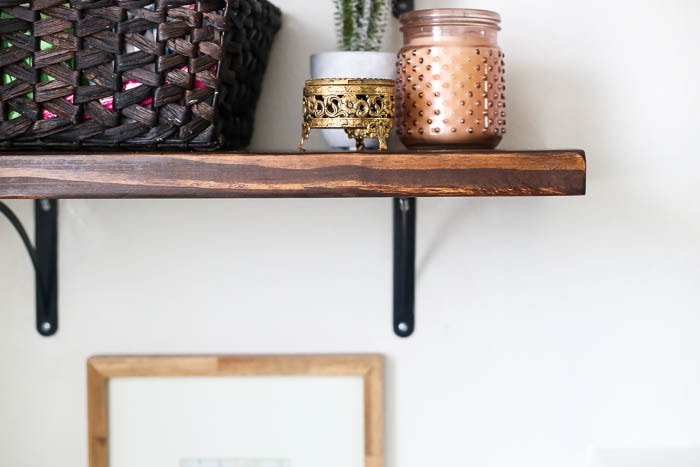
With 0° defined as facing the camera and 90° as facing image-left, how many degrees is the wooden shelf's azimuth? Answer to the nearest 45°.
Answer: approximately 0°

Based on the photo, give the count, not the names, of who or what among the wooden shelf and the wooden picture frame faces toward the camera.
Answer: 2
